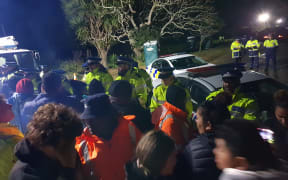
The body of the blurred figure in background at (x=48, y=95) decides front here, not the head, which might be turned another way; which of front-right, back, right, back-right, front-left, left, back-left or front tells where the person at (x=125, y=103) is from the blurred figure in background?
back-right

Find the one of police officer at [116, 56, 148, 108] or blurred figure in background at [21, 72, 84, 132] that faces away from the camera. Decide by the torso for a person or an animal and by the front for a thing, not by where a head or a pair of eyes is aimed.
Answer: the blurred figure in background

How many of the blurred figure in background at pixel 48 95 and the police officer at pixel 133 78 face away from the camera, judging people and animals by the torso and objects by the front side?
1

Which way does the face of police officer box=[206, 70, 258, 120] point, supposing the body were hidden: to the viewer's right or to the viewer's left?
to the viewer's left

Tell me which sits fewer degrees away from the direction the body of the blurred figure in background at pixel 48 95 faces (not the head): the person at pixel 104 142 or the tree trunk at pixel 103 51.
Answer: the tree trunk

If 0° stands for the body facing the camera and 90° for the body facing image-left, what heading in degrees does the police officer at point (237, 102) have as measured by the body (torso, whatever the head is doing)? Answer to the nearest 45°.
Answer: approximately 45°

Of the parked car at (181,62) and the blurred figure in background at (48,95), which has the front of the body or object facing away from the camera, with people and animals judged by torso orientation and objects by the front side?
the blurred figure in background

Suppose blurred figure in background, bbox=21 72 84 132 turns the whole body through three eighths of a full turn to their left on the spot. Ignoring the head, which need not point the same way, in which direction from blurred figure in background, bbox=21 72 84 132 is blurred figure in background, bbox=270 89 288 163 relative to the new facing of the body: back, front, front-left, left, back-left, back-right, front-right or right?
left

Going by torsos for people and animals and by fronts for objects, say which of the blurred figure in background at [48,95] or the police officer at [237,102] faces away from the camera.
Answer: the blurred figure in background

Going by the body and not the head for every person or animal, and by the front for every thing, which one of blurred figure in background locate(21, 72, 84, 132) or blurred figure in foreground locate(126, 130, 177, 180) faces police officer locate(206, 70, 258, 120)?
blurred figure in foreground locate(126, 130, 177, 180)

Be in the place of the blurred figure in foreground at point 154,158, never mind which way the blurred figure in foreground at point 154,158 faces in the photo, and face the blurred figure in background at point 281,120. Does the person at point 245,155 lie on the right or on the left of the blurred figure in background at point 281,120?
right

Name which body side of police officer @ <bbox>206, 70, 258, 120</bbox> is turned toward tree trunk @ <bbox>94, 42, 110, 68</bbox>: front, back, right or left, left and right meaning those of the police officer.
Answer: right

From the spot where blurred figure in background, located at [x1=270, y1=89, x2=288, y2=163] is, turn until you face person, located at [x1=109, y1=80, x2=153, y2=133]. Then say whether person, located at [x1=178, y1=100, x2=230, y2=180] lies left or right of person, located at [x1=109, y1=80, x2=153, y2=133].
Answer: left

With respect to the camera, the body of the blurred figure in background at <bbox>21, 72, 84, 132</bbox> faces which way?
away from the camera

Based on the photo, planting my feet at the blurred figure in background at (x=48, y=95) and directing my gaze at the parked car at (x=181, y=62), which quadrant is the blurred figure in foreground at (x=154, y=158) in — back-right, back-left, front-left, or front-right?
back-right
